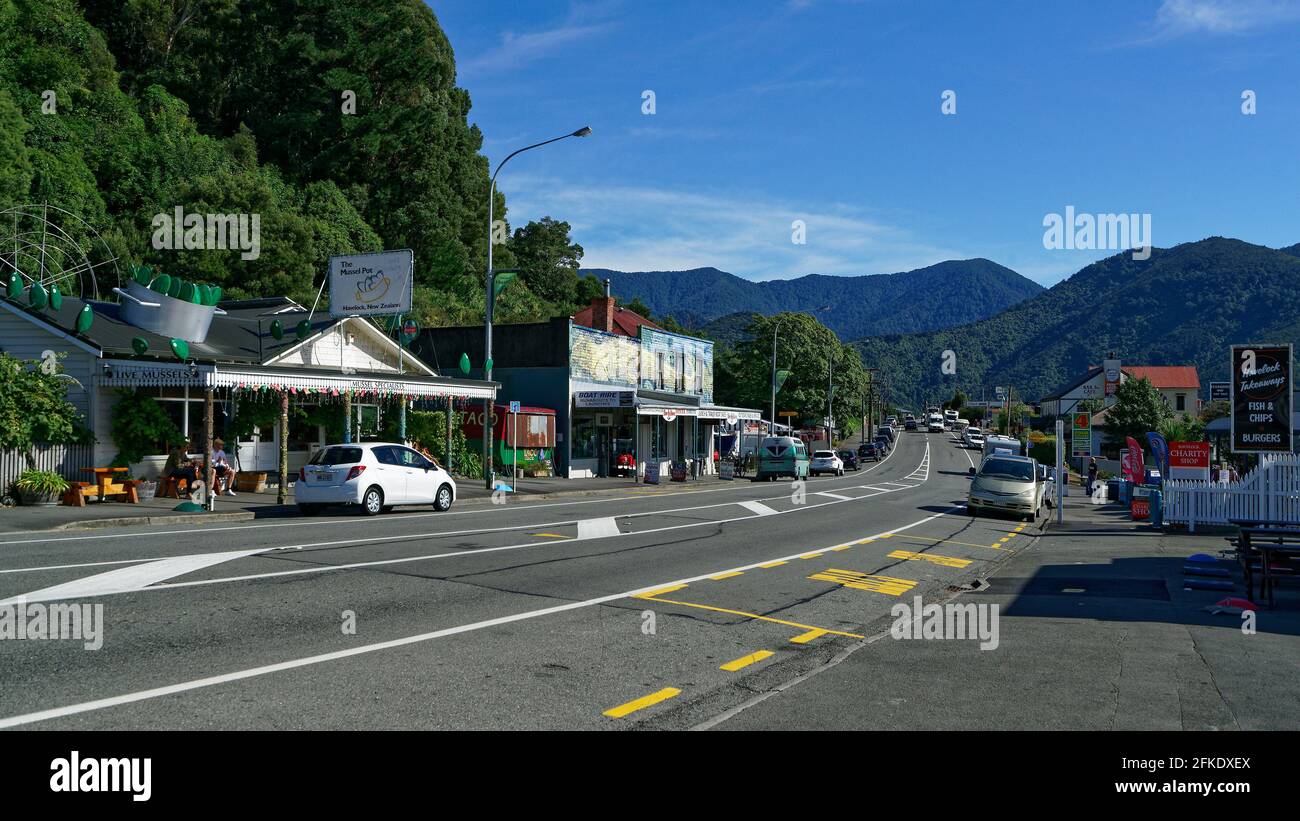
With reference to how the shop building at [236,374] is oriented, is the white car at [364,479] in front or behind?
in front

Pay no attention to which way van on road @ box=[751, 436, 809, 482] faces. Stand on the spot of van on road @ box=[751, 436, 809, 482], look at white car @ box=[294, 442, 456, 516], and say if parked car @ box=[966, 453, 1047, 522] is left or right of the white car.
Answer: left

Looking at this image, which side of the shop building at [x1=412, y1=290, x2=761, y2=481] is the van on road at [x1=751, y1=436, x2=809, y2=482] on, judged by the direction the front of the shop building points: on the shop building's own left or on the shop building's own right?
on the shop building's own left

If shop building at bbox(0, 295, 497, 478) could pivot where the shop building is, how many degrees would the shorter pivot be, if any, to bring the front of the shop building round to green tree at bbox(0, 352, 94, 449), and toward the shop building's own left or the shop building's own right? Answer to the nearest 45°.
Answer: approximately 90° to the shop building's own right

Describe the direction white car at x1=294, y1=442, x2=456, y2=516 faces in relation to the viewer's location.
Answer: facing away from the viewer and to the right of the viewer

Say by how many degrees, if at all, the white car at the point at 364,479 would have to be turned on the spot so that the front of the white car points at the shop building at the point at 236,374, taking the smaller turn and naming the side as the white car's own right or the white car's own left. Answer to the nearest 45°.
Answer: approximately 90° to the white car's own left

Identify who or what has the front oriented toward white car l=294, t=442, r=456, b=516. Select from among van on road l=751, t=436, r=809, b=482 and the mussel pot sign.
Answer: the mussel pot sign
